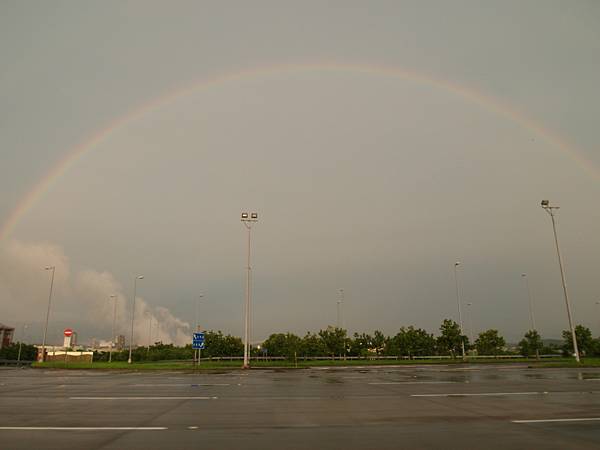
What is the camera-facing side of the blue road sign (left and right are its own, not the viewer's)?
front
